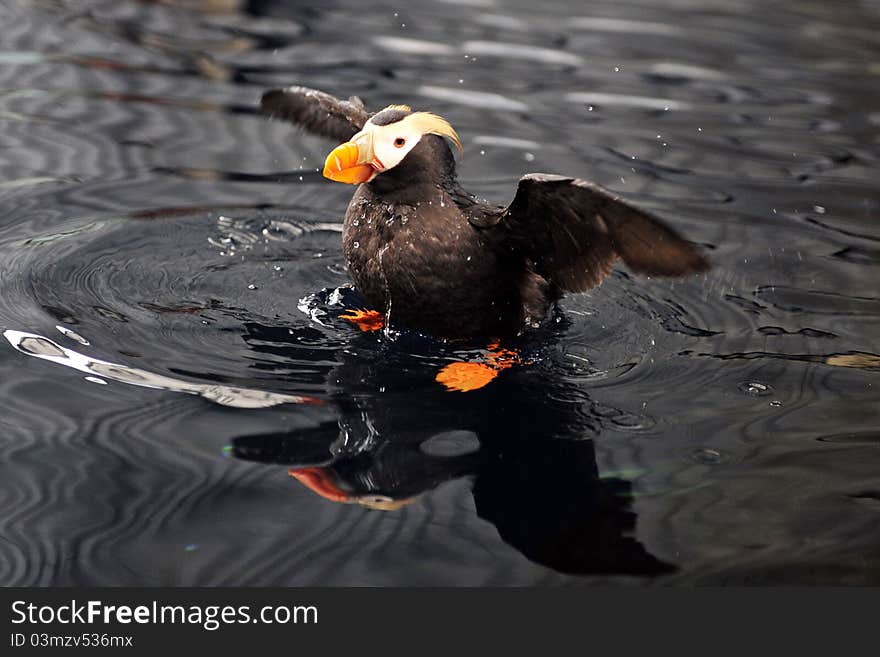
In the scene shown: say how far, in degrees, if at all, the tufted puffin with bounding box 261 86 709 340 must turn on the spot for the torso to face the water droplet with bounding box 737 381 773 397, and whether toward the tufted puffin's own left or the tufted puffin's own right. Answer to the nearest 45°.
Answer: approximately 135° to the tufted puffin's own left

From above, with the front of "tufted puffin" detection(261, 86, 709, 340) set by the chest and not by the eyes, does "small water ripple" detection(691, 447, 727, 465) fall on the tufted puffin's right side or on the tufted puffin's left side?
on the tufted puffin's left side

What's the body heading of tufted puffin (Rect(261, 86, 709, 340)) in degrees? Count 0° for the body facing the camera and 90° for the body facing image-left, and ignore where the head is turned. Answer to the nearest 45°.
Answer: approximately 45°
